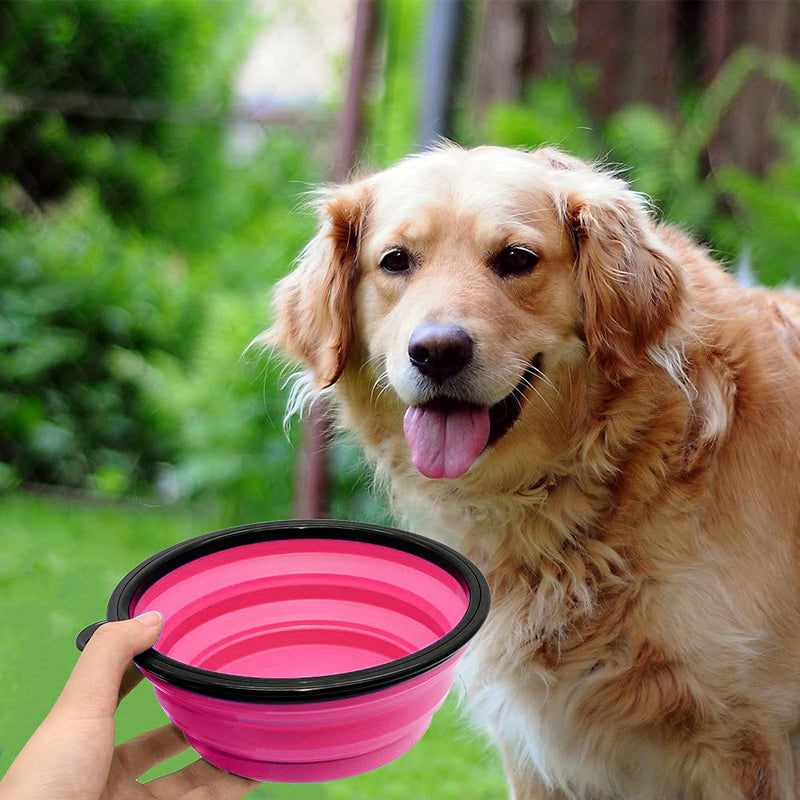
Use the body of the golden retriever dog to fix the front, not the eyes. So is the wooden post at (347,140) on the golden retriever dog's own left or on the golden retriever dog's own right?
on the golden retriever dog's own right

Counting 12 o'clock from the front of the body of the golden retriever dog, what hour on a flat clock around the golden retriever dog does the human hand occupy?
The human hand is roughly at 12 o'clock from the golden retriever dog.

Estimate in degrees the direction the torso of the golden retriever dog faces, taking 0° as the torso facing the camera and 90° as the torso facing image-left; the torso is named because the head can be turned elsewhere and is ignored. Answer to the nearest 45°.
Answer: approximately 45°

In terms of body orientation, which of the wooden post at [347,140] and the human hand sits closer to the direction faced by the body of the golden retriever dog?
the human hand
